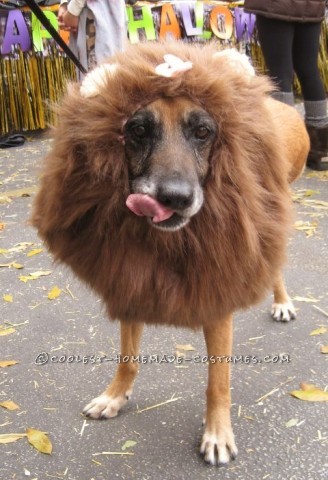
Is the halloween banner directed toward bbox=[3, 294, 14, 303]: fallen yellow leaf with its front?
yes

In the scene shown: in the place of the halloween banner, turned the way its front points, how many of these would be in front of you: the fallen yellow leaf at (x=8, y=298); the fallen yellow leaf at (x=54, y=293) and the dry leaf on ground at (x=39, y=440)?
3

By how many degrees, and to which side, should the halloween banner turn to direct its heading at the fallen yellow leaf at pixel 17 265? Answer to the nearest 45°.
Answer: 0° — it already faces it

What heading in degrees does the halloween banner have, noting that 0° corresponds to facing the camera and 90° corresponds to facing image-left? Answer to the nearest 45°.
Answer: approximately 0°

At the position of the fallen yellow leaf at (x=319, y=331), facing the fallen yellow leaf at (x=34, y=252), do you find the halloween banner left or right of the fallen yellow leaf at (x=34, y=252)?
right

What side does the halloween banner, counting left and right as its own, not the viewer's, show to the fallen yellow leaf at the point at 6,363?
front

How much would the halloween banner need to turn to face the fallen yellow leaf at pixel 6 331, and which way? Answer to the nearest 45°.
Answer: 0° — it already faces it

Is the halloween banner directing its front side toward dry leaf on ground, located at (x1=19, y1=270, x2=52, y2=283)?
yes

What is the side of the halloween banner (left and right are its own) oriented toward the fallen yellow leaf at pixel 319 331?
front

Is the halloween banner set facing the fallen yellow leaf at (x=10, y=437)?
yes

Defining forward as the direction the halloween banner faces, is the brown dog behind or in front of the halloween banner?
in front

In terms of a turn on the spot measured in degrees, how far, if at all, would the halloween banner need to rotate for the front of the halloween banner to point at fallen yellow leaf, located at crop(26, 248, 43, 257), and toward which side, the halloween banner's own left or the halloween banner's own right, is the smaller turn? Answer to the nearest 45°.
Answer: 0° — it already faces it

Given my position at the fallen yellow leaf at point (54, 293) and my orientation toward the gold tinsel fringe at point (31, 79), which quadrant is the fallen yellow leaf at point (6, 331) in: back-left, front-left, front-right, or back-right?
back-left
